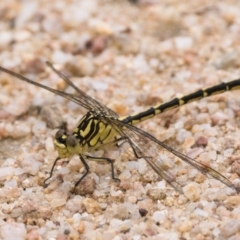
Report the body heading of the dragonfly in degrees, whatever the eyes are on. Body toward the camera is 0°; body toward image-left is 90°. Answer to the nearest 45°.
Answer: approximately 45°
